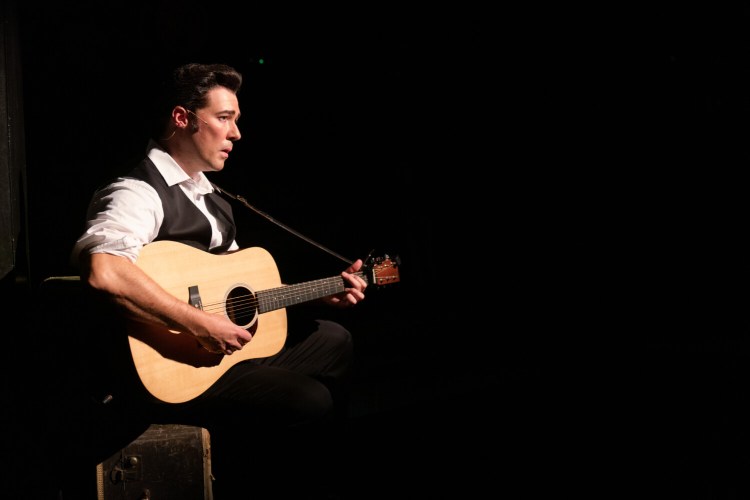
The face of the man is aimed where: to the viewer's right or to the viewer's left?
to the viewer's right

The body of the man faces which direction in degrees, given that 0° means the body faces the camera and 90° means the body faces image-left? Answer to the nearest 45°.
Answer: approximately 270°
